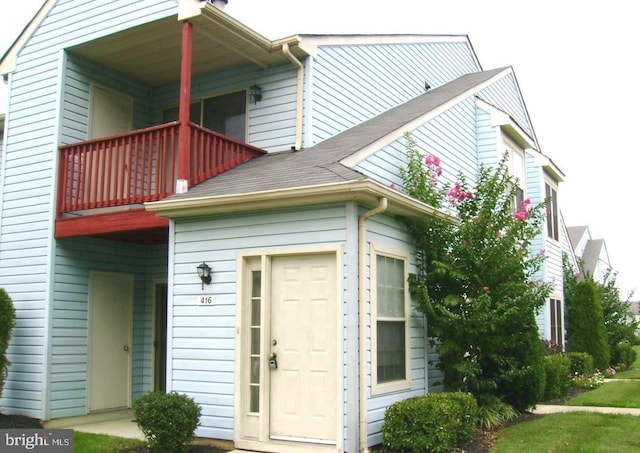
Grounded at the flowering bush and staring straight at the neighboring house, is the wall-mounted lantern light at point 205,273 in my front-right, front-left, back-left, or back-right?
back-left

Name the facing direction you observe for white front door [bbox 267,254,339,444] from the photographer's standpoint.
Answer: facing the viewer and to the left of the viewer

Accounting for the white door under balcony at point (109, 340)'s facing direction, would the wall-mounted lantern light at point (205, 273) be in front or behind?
in front

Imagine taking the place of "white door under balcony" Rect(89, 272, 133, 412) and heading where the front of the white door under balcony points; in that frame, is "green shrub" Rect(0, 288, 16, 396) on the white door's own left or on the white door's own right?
on the white door's own right

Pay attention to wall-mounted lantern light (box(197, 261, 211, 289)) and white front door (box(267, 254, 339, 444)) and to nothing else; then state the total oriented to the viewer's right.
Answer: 0

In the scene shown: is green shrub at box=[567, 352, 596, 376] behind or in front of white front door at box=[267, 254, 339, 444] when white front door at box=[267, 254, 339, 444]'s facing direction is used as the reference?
behind

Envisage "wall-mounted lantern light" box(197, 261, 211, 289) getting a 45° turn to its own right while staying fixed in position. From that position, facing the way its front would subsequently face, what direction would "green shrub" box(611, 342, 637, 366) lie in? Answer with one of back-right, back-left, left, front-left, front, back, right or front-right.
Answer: back-right

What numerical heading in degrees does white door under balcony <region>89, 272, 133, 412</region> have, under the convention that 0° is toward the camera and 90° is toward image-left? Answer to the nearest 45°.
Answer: approximately 315°

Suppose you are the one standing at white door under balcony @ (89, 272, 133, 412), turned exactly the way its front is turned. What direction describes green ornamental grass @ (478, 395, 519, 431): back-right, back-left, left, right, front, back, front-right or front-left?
front

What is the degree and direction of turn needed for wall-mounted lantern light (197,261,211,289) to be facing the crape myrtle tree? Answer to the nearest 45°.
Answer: approximately 135° to its left
